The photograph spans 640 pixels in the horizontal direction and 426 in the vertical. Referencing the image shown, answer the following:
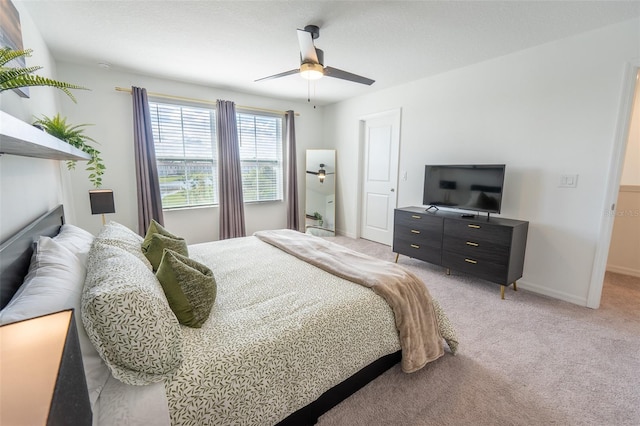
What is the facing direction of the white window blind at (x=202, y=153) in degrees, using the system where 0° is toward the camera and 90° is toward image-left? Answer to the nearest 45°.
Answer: approximately 315°

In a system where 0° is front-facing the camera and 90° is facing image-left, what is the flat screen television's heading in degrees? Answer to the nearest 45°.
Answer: approximately 45°

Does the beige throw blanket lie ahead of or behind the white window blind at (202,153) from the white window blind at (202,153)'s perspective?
ahead

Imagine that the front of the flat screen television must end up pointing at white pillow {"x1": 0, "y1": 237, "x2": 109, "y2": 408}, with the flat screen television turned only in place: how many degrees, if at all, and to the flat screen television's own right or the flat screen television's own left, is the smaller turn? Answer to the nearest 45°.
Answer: approximately 45° to the flat screen television's own left

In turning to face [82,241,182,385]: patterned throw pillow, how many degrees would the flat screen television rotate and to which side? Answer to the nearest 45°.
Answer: approximately 45° to its left

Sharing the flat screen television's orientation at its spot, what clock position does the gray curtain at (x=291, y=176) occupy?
The gray curtain is roughly at 2 o'clock from the flat screen television.

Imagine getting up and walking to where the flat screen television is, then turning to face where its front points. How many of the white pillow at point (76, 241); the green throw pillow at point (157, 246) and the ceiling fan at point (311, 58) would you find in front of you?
3

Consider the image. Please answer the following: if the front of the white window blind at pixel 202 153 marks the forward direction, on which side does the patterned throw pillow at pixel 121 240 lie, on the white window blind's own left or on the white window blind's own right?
on the white window blind's own right

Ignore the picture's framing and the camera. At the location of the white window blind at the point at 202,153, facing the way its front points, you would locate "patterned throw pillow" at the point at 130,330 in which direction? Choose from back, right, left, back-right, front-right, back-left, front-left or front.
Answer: front-right

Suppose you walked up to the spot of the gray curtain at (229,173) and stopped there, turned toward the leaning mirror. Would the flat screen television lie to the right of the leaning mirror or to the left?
right

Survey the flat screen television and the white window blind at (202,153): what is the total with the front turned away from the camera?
0
